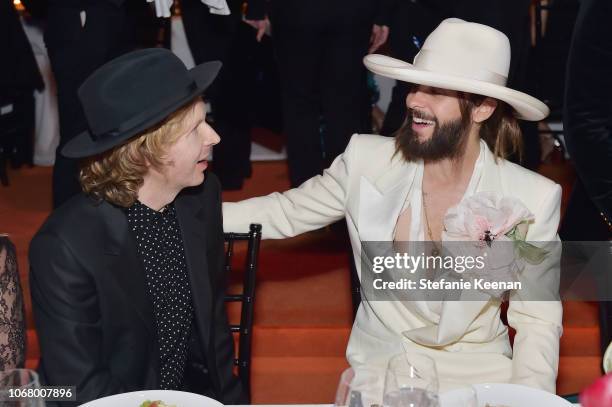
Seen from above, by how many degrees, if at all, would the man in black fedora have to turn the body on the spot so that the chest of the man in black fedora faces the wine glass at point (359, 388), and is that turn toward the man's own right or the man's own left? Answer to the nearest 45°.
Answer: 0° — they already face it

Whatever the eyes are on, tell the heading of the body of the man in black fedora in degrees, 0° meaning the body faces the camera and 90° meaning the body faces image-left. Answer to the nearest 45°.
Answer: approximately 315°

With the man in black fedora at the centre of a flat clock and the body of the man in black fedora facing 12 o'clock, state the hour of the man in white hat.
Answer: The man in white hat is roughly at 10 o'clock from the man in black fedora.

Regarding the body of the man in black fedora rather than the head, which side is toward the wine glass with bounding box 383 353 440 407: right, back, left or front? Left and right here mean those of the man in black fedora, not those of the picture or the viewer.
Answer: front

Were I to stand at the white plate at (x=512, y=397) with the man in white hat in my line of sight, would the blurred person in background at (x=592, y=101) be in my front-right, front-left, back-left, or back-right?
front-right

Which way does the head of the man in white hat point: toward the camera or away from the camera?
toward the camera

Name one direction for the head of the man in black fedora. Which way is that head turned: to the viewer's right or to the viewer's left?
to the viewer's right

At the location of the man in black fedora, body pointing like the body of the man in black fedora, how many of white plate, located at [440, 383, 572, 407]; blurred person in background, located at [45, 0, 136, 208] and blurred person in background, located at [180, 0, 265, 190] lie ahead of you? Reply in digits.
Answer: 1

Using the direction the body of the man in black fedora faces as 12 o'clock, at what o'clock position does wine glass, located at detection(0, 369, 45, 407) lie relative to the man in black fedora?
The wine glass is roughly at 2 o'clock from the man in black fedora.

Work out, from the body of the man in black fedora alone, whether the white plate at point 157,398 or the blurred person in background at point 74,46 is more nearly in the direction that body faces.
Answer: the white plate

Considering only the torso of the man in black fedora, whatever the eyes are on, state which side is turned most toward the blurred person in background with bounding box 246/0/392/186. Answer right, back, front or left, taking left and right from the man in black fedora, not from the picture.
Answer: left

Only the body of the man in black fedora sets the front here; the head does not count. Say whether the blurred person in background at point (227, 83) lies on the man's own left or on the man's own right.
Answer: on the man's own left
